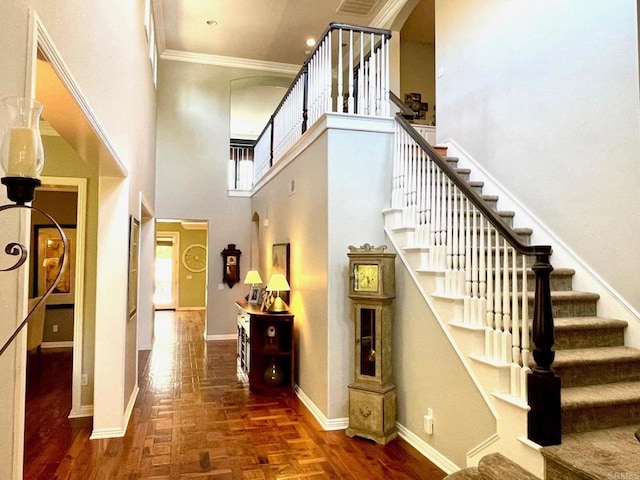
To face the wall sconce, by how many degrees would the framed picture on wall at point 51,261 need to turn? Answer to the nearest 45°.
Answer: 0° — it already faces it

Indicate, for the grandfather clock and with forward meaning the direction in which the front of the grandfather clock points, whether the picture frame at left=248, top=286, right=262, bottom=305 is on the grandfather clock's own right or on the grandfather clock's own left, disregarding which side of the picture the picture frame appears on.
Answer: on the grandfather clock's own right

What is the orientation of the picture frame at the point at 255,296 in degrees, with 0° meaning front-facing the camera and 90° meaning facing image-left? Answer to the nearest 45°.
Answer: approximately 45°

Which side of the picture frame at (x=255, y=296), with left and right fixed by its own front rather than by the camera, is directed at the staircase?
left

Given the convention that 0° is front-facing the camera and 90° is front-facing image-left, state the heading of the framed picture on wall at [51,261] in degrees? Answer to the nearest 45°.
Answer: approximately 0°

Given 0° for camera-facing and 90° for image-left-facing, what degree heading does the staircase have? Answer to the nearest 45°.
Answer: approximately 315°

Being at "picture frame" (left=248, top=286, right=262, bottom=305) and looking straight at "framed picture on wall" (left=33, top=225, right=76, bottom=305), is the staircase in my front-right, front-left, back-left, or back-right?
back-left

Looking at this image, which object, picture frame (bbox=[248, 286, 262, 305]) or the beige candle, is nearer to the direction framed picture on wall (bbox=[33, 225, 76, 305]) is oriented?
the beige candle

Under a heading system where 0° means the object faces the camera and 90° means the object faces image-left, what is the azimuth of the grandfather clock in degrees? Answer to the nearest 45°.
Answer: approximately 45°
